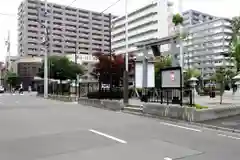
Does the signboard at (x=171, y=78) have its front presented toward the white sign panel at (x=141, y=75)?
no

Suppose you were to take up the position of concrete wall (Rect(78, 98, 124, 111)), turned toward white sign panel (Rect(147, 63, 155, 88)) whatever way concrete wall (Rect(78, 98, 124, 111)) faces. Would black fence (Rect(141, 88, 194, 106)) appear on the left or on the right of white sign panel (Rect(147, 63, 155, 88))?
right

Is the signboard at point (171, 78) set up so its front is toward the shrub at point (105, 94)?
no

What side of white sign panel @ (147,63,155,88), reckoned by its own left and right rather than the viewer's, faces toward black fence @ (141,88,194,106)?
front

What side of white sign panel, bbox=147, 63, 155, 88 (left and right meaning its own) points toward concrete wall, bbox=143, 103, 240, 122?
front

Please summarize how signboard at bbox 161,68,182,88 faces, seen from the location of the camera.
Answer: facing the viewer
